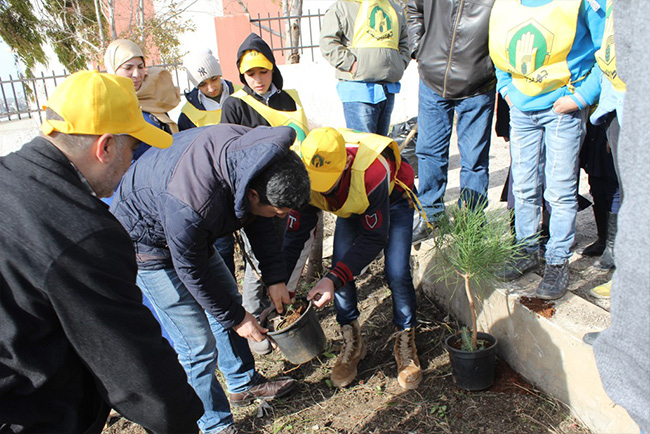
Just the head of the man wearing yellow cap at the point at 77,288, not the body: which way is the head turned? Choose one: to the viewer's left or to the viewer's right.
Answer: to the viewer's right

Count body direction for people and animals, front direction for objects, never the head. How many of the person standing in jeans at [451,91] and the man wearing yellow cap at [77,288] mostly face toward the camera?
1

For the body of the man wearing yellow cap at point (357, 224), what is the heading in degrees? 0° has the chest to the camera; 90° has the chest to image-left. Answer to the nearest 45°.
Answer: approximately 45°

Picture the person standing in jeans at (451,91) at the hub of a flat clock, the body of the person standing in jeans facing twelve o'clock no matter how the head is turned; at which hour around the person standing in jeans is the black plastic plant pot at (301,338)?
The black plastic plant pot is roughly at 1 o'clock from the person standing in jeans.

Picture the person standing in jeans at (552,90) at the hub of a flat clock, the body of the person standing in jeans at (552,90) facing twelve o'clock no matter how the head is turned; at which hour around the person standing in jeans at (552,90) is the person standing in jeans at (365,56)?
the person standing in jeans at (365,56) is roughly at 3 o'clock from the person standing in jeans at (552,90).

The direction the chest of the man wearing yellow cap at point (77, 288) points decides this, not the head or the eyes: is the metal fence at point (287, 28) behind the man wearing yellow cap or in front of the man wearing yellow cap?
in front

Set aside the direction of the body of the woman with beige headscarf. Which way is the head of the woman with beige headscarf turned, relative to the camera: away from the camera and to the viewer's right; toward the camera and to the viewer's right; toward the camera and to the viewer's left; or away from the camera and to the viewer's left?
toward the camera and to the viewer's right

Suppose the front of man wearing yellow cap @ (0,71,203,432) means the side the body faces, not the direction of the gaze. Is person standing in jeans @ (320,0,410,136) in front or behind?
in front

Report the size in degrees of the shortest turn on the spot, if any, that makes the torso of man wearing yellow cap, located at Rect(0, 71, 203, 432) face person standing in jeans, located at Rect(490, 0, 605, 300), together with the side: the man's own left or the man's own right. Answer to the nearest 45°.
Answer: approximately 45° to the man's own right

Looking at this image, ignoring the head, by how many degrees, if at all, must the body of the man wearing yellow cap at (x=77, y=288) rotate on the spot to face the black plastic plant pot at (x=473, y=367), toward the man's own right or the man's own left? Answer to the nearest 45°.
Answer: approximately 45° to the man's own right

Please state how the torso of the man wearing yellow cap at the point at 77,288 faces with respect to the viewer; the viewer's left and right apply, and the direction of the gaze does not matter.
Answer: facing away from the viewer and to the right of the viewer

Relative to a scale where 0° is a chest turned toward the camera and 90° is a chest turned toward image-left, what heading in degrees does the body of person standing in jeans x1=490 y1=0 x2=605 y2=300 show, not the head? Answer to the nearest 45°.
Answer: approximately 45°

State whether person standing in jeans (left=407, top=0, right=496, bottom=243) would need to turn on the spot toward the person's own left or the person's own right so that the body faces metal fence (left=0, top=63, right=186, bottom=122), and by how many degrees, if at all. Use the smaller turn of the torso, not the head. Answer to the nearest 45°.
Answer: approximately 135° to the person's own right
